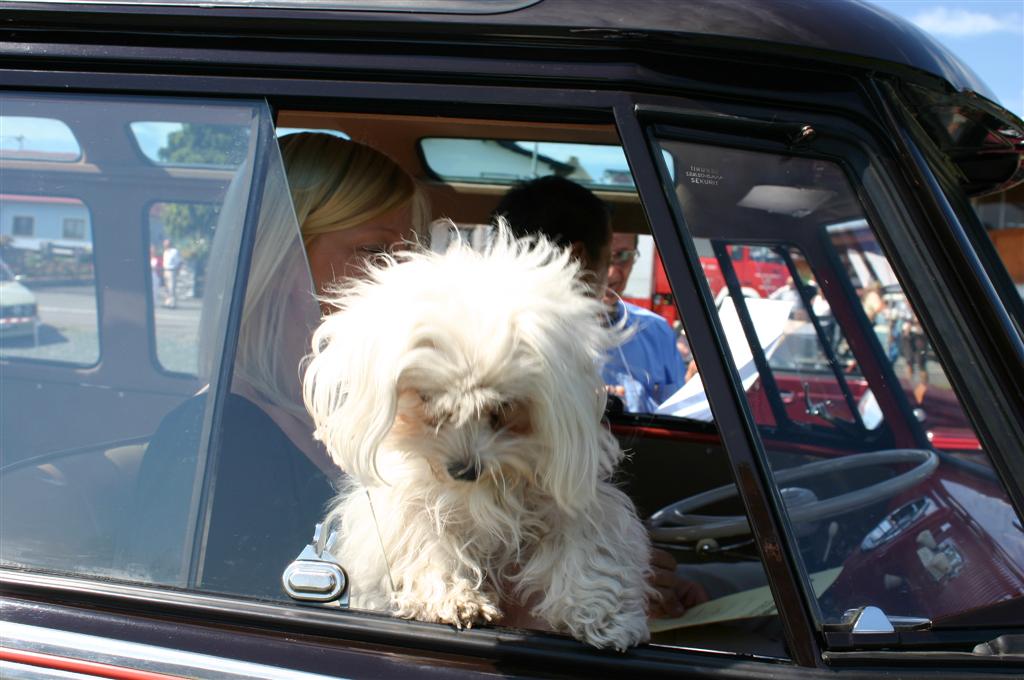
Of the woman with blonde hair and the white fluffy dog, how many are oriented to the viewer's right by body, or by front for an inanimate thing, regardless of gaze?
1

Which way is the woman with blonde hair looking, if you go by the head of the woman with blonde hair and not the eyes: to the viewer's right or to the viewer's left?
to the viewer's right

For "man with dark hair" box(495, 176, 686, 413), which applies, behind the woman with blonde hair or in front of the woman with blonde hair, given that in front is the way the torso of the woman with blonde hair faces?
in front

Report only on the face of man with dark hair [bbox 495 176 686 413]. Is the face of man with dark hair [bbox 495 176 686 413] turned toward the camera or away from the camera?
away from the camera

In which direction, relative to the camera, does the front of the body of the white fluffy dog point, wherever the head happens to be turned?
toward the camera

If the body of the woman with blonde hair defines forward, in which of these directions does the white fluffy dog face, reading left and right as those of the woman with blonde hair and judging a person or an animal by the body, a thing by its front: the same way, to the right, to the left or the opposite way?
to the right

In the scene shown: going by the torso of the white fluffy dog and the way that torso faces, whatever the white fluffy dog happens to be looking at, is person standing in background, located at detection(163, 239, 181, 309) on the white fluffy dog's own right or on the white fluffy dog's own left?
on the white fluffy dog's own right

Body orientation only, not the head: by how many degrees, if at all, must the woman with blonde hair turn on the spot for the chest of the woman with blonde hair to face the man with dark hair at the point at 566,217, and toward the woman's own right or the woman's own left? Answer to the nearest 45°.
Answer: approximately 45° to the woman's own left

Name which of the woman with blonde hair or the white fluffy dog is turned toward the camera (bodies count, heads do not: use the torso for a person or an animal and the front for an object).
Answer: the white fluffy dog

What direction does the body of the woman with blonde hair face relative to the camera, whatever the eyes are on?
to the viewer's right
